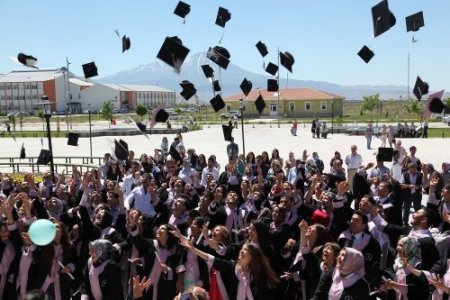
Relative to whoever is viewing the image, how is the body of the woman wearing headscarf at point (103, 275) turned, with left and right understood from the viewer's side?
facing the viewer and to the left of the viewer

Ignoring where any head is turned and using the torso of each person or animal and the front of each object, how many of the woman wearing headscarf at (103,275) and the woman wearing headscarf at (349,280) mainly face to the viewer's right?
0

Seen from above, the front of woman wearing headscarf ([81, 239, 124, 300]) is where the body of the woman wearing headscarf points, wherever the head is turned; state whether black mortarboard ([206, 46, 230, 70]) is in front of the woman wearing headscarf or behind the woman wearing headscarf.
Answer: behind

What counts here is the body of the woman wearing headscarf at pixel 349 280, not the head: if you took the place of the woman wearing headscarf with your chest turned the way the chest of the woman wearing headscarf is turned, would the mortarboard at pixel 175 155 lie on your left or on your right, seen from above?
on your right

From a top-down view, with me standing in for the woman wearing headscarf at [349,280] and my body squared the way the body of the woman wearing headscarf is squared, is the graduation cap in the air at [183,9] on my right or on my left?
on my right

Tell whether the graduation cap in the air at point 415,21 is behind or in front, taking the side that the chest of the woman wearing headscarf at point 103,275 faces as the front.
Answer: behind
